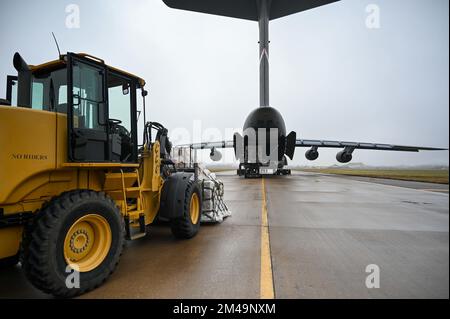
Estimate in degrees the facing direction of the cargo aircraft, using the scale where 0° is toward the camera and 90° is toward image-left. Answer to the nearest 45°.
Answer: approximately 180°

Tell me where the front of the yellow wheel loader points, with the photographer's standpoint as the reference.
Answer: facing away from the viewer and to the right of the viewer

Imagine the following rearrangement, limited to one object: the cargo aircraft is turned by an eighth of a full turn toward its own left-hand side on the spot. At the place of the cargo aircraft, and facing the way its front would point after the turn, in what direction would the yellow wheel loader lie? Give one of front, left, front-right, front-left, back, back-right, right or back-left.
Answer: back-left
